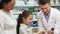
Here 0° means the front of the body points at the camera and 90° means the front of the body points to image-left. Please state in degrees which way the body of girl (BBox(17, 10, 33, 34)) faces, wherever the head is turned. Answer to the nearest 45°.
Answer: approximately 270°

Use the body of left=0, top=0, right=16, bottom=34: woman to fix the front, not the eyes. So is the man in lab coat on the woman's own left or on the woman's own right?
on the woman's own left

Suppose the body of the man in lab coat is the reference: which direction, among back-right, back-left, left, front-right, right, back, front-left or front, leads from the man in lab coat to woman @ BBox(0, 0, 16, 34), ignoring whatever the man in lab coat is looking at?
front

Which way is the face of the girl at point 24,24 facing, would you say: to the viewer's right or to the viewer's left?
to the viewer's right

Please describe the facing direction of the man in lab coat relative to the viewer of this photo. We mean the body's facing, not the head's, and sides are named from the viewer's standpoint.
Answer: facing the viewer and to the left of the viewer

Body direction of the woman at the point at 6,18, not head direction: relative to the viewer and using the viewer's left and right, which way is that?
facing the viewer and to the right of the viewer

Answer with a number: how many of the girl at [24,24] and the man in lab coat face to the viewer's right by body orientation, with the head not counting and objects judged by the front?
1
